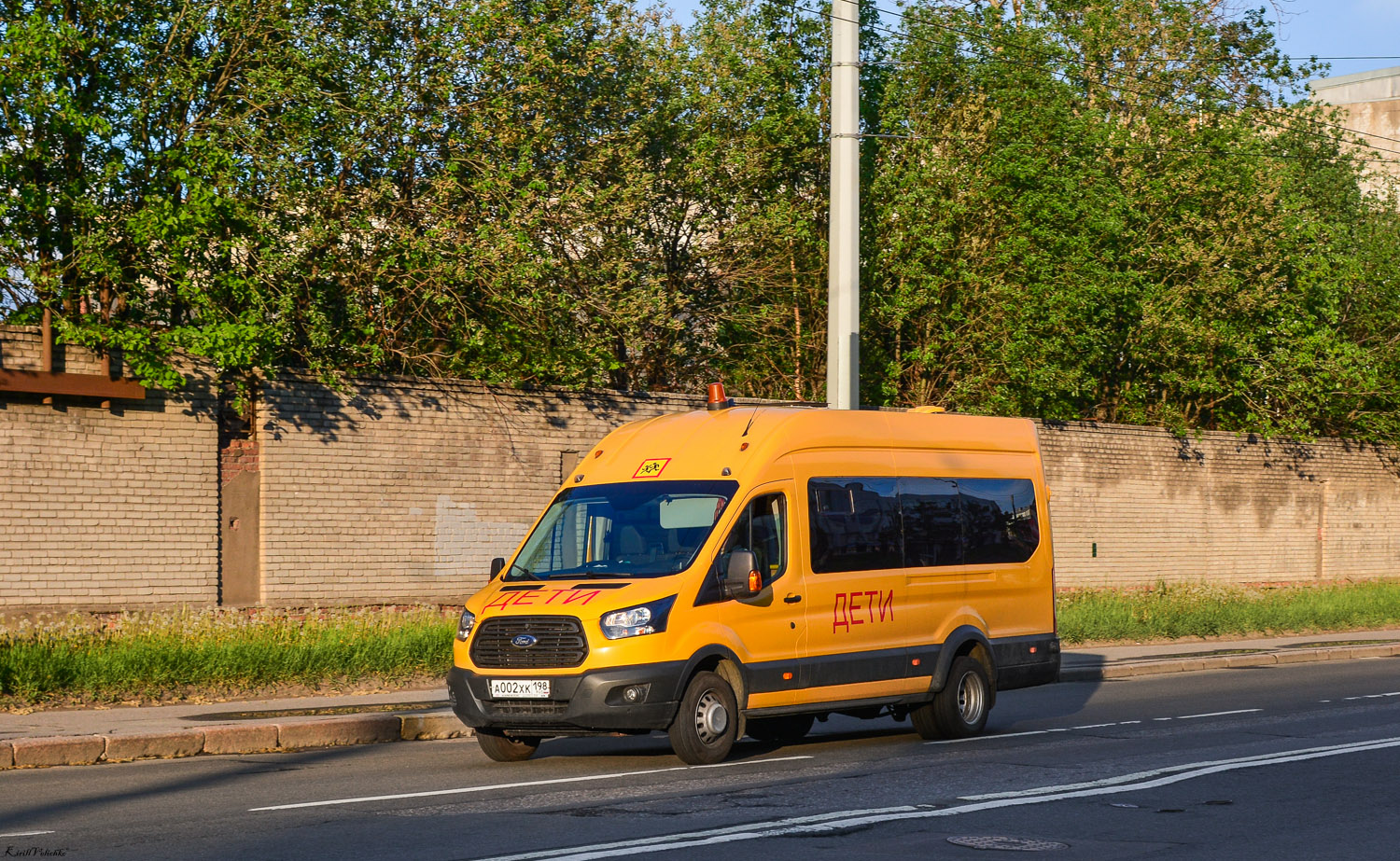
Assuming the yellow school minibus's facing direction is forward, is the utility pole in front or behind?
behind

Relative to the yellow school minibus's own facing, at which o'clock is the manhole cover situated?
The manhole cover is roughly at 10 o'clock from the yellow school minibus.

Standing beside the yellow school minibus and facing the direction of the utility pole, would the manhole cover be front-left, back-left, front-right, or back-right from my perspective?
back-right

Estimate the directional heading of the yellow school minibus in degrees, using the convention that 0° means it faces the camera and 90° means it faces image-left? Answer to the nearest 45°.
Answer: approximately 45°

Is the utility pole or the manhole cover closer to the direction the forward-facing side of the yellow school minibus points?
the manhole cover
